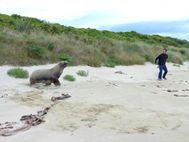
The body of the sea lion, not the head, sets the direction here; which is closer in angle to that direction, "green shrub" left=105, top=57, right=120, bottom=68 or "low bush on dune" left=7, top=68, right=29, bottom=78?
the green shrub

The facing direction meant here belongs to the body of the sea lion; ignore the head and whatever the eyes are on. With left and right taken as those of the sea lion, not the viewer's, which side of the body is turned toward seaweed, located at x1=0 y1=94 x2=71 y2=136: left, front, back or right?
right

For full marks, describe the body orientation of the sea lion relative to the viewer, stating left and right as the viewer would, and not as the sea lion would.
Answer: facing to the right of the viewer

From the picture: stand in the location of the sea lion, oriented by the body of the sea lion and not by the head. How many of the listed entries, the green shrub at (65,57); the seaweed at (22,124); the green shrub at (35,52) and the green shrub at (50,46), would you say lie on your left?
3

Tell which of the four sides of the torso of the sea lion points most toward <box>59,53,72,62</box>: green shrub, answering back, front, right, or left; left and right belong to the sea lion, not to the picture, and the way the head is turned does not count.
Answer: left

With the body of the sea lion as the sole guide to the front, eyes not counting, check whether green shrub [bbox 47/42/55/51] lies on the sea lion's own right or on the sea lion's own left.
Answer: on the sea lion's own left

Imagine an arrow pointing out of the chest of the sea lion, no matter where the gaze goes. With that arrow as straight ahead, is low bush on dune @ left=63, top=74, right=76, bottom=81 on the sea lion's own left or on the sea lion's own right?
on the sea lion's own left
